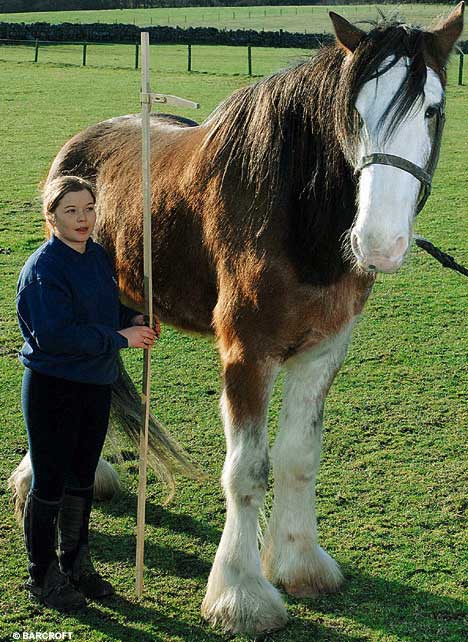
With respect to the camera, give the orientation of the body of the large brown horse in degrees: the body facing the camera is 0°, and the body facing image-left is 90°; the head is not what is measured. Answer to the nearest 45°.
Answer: approximately 315°

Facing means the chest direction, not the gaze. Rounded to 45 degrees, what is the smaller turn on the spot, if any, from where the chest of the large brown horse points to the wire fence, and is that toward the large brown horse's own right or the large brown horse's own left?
approximately 135° to the large brown horse's own left

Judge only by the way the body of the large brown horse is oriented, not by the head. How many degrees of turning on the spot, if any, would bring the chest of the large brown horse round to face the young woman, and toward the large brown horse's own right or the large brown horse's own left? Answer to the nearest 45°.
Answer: approximately 135° to the large brown horse's own right

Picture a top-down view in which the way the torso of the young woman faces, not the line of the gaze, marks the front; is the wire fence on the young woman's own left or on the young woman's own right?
on the young woman's own left

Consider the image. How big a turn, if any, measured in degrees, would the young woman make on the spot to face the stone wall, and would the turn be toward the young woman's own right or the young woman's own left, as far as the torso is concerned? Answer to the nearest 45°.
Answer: approximately 135° to the young woman's own left

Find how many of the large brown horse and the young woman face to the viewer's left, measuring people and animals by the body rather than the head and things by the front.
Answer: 0

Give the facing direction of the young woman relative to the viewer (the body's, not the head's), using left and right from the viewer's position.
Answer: facing the viewer and to the right of the viewer
